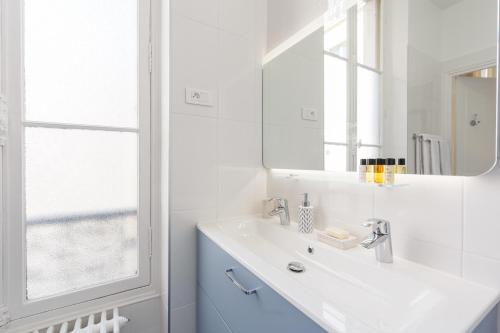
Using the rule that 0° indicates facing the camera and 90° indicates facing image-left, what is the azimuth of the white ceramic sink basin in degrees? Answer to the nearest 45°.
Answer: approximately 45°

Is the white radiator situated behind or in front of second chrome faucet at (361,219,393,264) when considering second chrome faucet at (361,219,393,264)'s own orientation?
in front

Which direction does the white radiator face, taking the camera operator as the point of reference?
facing the viewer and to the right of the viewer

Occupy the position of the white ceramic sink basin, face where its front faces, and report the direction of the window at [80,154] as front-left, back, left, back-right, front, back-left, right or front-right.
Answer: front-right

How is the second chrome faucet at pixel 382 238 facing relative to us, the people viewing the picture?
facing the viewer and to the left of the viewer

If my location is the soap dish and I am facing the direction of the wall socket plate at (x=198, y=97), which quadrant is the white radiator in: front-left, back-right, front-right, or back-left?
front-left

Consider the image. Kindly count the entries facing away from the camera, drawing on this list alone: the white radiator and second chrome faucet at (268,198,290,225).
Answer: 0

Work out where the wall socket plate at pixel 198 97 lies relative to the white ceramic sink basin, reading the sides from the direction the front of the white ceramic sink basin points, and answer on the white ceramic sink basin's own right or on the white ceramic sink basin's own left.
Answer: on the white ceramic sink basin's own right

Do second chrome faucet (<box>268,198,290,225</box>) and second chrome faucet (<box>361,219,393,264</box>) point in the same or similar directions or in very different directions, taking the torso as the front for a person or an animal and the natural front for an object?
same or similar directions

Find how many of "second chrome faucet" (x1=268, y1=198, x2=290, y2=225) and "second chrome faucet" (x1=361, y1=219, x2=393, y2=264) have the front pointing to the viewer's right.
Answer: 0
